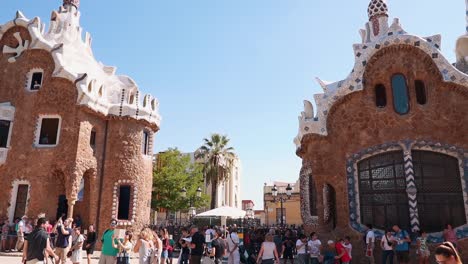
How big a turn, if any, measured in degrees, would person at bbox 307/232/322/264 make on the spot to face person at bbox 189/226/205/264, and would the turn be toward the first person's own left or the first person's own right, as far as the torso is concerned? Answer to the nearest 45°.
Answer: approximately 45° to the first person's own right

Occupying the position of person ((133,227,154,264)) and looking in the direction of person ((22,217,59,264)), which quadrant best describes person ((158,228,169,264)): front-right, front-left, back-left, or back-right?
back-right

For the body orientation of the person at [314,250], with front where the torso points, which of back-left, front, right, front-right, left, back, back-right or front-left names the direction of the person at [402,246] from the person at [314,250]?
left

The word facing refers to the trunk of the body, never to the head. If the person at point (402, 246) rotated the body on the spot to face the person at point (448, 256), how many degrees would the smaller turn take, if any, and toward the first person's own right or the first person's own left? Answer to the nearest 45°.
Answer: approximately 45° to the first person's own left

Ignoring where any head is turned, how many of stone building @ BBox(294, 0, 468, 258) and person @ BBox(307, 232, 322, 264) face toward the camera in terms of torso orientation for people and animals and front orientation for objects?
2

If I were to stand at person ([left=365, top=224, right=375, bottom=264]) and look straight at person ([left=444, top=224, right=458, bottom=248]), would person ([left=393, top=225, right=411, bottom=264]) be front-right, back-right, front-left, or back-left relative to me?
front-right

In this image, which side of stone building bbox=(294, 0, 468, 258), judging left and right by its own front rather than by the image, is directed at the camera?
front

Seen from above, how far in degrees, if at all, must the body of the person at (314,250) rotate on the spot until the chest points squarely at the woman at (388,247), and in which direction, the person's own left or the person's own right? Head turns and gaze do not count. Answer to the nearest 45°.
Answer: approximately 90° to the person's own left

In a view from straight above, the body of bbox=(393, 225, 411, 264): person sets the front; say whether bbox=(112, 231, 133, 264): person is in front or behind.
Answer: in front

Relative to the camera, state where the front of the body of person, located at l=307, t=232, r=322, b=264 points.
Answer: toward the camera

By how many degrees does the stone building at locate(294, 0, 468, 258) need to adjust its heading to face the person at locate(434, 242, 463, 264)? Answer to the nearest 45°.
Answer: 0° — it already faces them

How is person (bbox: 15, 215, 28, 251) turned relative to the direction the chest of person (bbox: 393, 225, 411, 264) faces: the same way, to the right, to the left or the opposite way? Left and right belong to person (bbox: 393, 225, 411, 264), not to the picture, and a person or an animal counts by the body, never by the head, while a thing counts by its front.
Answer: the opposite way
